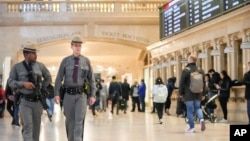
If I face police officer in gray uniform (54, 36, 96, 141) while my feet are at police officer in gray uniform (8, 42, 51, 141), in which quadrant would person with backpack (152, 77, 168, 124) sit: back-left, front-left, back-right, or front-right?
front-left

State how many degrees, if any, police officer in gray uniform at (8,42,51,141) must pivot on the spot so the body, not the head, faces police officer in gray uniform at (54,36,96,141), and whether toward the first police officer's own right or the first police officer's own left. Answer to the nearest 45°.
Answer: approximately 90° to the first police officer's own left

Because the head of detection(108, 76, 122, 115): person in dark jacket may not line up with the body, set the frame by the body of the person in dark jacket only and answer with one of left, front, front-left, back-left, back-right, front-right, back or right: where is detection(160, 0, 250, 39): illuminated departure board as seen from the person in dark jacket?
back-right

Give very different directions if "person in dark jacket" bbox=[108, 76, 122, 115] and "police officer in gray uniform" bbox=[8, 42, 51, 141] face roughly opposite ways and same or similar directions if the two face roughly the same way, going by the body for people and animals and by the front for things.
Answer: very different directions

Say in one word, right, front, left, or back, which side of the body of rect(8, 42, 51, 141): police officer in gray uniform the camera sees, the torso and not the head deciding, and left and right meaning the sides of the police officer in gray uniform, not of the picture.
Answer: front

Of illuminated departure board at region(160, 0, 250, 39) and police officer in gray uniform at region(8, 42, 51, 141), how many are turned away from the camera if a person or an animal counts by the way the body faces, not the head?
0

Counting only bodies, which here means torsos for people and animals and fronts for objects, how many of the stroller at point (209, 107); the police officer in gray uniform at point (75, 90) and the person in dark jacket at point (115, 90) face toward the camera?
1

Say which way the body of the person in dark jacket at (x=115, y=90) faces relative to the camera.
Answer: away from the camera

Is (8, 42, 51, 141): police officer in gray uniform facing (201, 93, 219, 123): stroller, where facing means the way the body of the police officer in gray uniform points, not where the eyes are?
no

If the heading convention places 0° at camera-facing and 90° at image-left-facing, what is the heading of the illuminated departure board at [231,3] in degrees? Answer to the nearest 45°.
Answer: approximately 45°

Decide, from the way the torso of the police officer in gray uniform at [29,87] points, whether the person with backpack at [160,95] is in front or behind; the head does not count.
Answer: behind

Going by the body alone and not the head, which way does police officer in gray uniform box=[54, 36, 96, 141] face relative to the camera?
toward the camera
